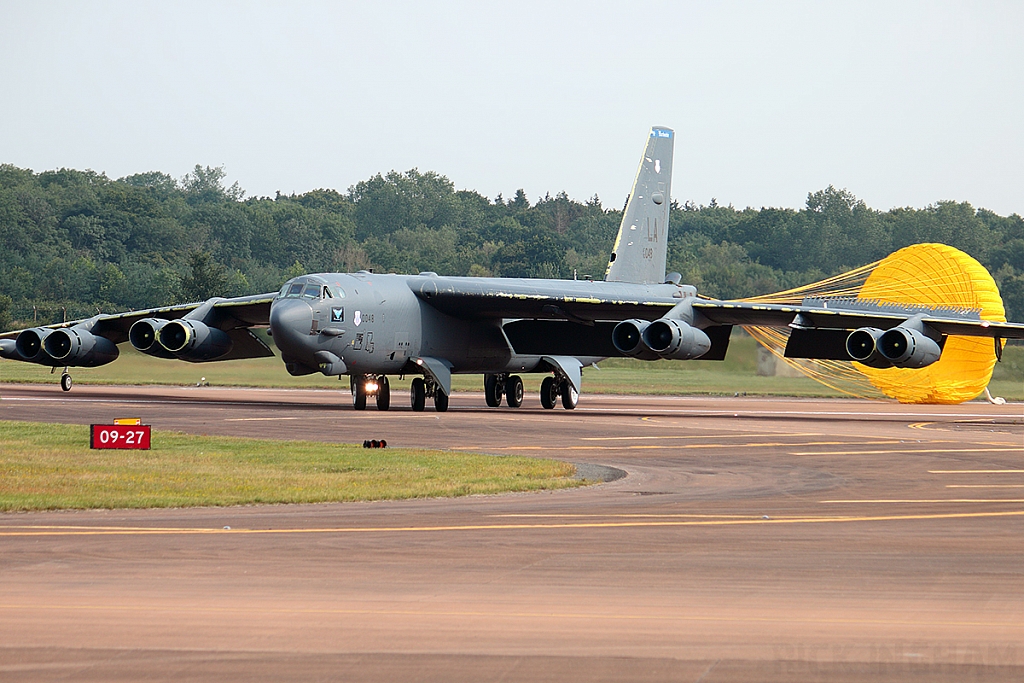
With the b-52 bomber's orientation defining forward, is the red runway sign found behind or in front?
in front

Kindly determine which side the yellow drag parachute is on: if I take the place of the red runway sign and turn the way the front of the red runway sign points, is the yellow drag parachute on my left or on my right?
on my left

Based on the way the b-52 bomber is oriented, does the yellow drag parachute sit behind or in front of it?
behind

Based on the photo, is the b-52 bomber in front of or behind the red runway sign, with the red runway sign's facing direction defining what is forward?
behind

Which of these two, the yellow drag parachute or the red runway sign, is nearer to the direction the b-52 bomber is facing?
the red runway sign

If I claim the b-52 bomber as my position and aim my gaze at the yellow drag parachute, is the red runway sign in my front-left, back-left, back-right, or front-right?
back-right

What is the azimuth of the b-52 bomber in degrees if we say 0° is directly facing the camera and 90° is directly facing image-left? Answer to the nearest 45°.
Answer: approximately 45°

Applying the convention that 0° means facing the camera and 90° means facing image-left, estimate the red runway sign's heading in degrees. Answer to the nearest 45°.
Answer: approximately 0°
